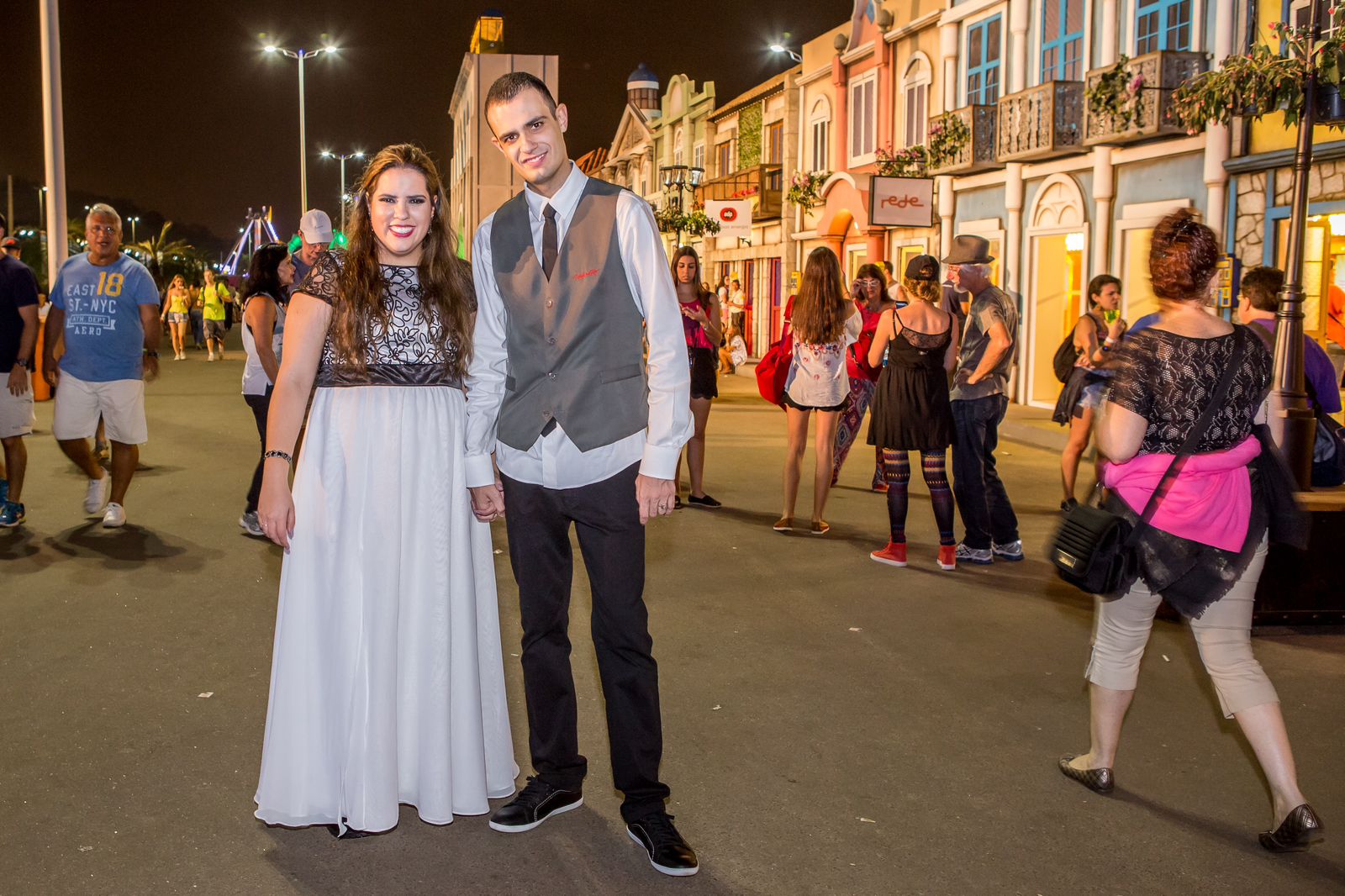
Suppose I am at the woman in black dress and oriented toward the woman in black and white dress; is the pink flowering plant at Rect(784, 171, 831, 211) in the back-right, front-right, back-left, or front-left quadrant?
back-right

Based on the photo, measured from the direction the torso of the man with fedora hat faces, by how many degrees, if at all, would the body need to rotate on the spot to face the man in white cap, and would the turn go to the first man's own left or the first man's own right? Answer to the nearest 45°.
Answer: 0° — they already face them

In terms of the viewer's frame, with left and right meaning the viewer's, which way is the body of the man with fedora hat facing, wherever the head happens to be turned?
facing to the left of the viewer

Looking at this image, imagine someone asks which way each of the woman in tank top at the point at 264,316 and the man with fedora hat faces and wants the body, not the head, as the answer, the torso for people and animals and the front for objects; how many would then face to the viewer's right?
1

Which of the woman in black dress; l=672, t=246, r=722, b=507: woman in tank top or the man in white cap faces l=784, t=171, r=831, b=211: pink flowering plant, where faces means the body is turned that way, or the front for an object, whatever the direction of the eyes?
the woman in black dress

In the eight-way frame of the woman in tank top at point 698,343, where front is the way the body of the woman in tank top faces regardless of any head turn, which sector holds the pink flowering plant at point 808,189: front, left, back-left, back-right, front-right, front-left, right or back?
back
